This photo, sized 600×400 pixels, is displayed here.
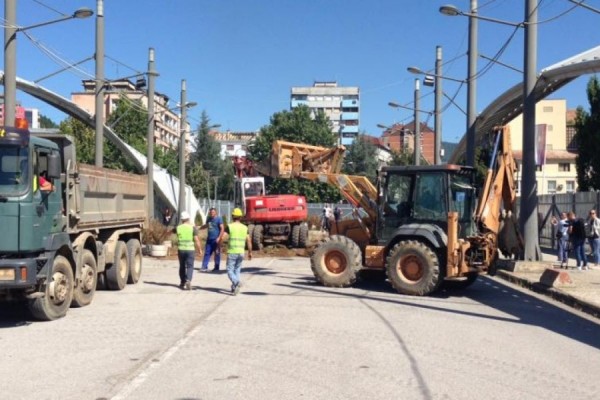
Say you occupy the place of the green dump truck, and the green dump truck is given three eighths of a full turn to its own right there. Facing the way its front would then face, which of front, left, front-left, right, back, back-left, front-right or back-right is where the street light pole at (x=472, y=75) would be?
front-right

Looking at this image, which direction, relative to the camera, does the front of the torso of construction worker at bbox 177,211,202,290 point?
away from the camera

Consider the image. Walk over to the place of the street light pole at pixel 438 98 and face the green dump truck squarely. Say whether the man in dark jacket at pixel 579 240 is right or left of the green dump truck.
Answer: left

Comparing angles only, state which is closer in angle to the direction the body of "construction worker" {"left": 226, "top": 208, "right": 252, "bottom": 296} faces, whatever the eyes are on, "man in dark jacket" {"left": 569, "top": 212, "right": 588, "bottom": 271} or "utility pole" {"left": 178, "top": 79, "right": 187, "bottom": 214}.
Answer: the utility pole

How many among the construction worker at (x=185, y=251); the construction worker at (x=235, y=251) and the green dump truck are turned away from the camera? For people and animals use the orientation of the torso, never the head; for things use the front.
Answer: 2

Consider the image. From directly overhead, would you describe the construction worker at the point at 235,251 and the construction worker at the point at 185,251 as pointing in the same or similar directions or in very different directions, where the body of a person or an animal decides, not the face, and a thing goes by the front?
same or similar directions

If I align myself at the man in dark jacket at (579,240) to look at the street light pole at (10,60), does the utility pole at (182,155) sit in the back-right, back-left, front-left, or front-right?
front-right

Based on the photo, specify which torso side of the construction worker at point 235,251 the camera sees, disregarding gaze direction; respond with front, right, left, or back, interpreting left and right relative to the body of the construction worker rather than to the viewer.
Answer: back

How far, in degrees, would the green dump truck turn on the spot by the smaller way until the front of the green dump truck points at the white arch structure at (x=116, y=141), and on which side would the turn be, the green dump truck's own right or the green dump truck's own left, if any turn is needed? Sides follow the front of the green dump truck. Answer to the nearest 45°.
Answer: approximately 135° to the green dump truck's own right

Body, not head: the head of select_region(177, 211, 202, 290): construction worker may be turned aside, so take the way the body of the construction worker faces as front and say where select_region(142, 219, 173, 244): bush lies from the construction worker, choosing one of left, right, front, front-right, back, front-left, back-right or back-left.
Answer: front

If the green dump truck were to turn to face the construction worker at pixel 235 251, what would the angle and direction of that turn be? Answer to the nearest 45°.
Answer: approximately 180°

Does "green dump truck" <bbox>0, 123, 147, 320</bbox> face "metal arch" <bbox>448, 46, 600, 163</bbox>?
no

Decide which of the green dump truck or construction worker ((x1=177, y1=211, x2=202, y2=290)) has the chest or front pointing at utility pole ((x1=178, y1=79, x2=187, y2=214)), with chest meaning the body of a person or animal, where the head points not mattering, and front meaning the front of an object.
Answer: the construction worker

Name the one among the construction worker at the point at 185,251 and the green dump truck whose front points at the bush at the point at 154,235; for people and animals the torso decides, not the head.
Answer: the construction worker

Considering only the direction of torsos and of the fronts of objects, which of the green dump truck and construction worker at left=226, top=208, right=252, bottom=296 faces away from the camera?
the construction worker

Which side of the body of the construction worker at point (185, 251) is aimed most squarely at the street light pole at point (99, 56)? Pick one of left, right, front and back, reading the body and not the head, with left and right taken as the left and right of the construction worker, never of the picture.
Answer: front

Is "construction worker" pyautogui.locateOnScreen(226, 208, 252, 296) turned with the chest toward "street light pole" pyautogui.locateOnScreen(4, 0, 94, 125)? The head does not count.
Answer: no

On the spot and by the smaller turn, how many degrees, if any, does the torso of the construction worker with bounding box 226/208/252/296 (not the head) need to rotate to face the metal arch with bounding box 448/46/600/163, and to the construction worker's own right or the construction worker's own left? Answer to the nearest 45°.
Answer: approximately 45° to the construction worker's own right
